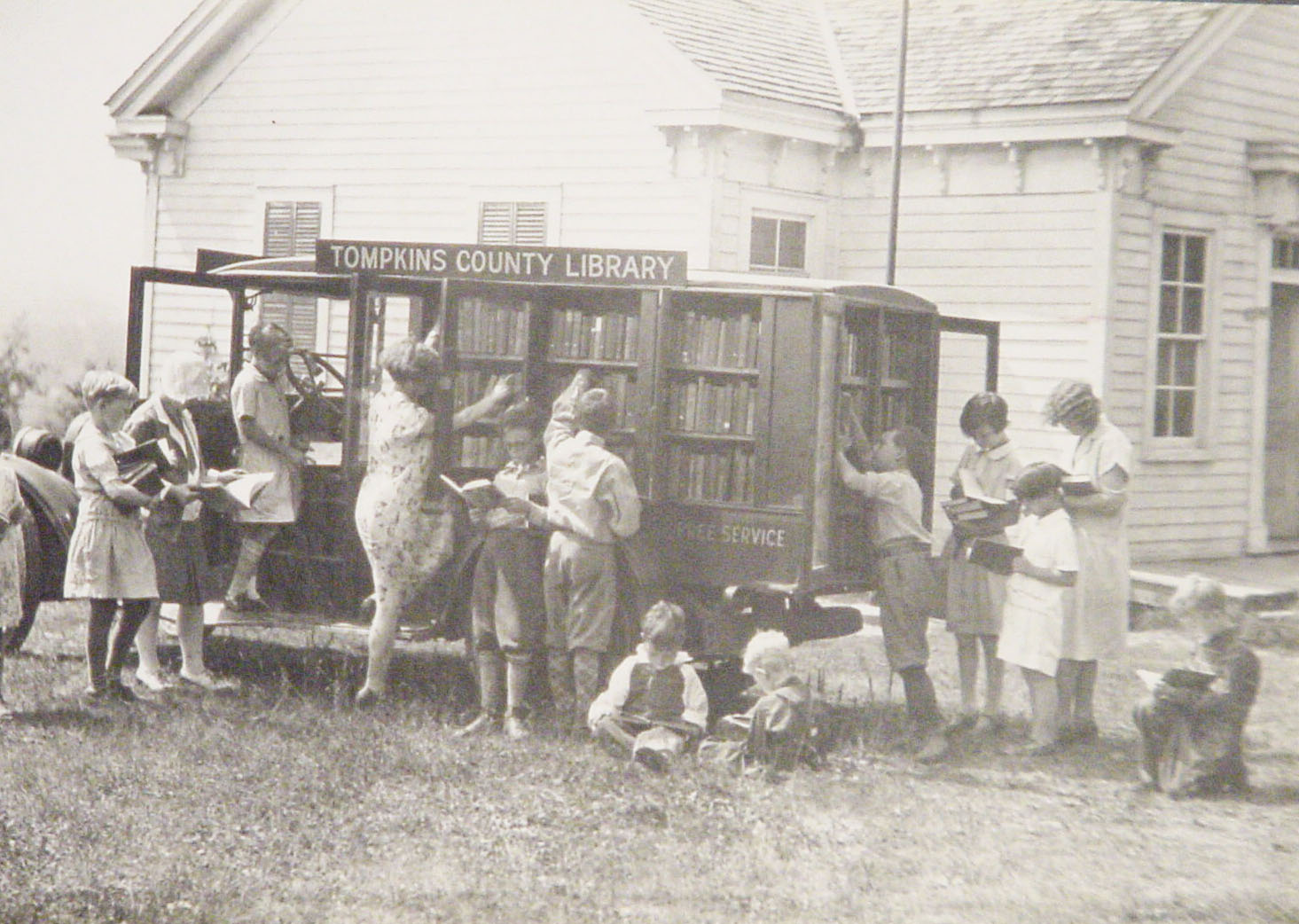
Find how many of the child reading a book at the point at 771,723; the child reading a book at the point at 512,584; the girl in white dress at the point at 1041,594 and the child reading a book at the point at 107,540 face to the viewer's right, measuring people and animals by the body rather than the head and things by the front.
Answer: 1

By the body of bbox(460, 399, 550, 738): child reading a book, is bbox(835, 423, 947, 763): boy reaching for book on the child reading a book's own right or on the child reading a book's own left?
on the child reading a book's own left

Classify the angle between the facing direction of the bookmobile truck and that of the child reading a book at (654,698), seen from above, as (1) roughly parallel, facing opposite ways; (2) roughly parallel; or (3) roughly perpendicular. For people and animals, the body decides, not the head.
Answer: roughly perpendicular

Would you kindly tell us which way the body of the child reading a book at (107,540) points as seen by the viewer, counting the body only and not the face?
to the viewer's right

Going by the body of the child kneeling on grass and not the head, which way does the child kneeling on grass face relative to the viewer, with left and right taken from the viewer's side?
facing to the left of the viewer

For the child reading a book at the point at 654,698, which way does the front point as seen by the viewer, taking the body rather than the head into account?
toward the camera

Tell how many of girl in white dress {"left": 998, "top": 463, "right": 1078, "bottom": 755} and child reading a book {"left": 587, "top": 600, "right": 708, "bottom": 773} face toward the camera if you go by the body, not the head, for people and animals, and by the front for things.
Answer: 1

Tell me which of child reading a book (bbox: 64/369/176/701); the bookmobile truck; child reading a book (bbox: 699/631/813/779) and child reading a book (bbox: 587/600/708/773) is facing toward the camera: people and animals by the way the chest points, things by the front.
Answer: child reading a book (bbox: 587/600/708/773)

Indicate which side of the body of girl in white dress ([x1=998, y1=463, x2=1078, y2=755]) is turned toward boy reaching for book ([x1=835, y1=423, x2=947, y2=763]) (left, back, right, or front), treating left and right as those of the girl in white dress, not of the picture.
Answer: front

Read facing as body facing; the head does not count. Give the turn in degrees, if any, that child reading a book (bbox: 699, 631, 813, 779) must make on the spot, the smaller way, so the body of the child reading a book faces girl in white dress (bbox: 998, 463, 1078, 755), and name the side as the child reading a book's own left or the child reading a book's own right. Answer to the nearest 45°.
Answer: approximately 135° to the child reading a book's own right

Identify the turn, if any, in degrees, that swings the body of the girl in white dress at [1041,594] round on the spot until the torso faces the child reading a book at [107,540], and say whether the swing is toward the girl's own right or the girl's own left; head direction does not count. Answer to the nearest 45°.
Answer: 0° — they already face them

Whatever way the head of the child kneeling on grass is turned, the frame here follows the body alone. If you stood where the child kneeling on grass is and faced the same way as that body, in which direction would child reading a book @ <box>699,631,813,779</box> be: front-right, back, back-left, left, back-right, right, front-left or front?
front

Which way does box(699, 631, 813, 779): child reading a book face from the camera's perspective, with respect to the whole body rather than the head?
to the viewer's left

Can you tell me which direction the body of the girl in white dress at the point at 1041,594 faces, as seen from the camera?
to the viewer's left

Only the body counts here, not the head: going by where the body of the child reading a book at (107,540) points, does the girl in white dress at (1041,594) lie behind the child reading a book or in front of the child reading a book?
in front

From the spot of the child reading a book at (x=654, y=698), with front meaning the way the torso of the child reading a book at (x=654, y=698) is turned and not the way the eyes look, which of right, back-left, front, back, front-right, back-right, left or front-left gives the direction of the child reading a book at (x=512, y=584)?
back-right

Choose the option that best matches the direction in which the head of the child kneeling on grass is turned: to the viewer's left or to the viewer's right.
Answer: to the viewer's left

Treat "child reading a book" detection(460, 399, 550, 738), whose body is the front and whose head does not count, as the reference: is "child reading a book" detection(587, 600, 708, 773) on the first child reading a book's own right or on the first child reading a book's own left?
on the first child reading a book's own left
